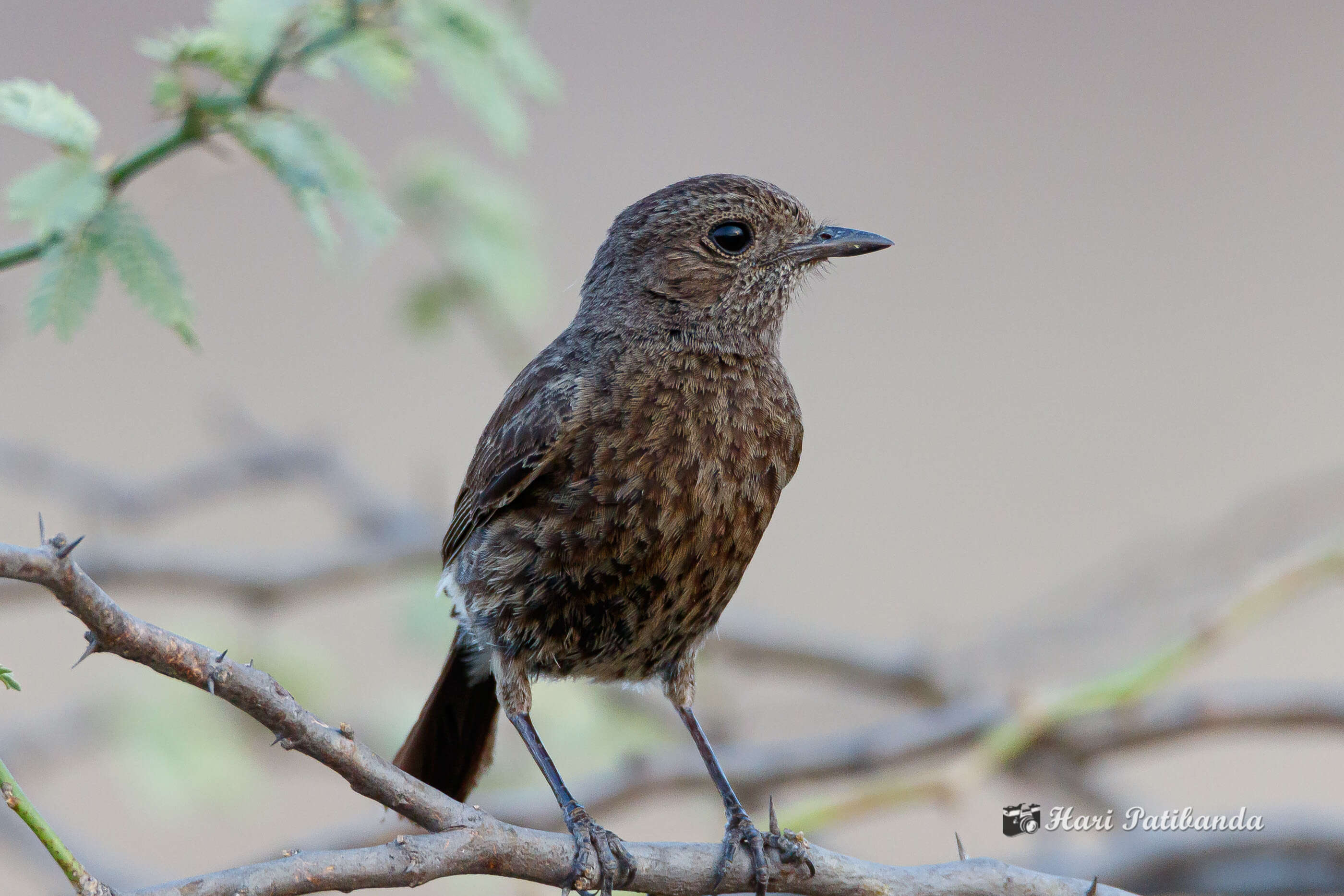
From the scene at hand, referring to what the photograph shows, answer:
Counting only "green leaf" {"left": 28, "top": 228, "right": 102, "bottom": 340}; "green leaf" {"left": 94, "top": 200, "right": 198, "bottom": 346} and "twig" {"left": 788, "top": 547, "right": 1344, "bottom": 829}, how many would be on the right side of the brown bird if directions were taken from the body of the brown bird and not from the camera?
2

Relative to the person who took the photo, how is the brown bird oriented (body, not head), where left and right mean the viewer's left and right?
facing the viewer and to the right of the viewer

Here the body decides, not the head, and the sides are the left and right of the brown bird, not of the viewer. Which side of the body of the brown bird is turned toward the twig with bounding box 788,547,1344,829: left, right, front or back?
left

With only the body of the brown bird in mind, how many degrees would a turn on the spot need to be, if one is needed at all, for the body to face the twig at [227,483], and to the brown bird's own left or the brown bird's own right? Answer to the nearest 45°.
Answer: approximately 180°
